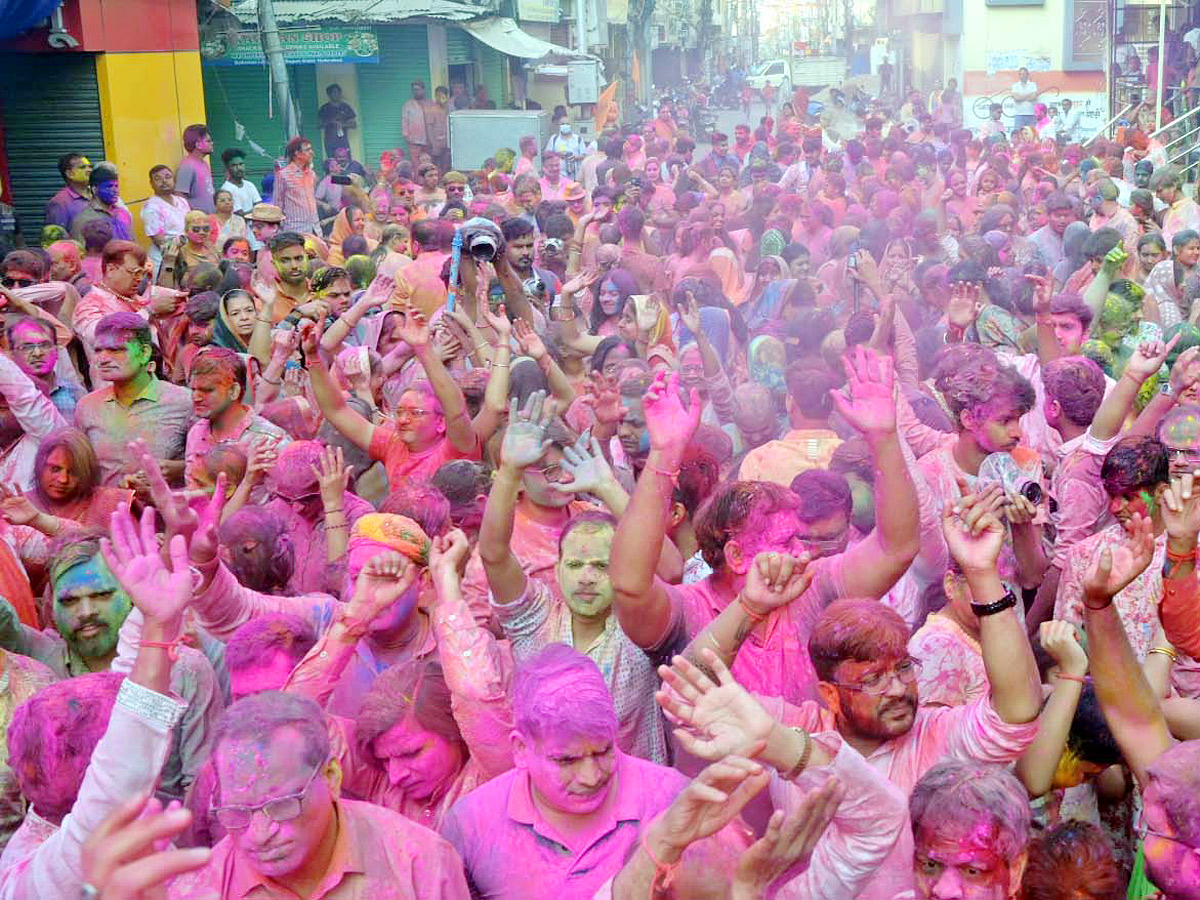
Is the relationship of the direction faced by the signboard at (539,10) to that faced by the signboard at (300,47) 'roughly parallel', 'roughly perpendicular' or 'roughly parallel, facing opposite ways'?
roughly parallel

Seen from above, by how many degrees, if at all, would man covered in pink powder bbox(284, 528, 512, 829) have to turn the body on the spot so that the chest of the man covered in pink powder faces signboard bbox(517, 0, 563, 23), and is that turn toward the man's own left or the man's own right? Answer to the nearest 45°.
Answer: approximately 135° to the man's own right

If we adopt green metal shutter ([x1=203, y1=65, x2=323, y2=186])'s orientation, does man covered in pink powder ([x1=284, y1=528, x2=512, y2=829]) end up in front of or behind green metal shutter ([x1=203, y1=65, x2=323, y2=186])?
in front

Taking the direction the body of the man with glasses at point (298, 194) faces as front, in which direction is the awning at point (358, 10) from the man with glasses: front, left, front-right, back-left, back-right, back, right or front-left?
back-left

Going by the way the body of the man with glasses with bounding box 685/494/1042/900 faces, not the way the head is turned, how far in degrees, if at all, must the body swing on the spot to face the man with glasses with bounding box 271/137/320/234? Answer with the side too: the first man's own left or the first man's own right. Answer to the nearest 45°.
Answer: approximately 180°

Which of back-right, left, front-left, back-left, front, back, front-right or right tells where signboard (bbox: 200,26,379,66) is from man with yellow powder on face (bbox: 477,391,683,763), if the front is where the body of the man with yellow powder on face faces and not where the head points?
back

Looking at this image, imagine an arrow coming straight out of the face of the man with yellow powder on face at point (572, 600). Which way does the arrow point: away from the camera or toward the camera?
toward the camera

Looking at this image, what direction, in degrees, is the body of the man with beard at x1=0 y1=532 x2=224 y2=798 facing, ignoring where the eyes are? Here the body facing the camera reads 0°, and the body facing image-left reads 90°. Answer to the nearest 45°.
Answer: approximately 0°

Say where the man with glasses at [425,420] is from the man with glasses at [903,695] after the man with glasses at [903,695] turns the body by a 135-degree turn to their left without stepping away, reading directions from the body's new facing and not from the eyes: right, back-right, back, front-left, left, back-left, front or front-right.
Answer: front-left

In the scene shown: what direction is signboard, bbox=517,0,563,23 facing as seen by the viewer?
toward the camera

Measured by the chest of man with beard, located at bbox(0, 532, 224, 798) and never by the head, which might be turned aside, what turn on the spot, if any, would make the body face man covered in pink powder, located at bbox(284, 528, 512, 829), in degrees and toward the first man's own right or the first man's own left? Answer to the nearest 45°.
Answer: approximately 45° to the first man's own left

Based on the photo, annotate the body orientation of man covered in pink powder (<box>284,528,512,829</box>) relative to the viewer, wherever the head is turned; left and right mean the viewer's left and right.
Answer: facing the viewer and to the left of the viewer

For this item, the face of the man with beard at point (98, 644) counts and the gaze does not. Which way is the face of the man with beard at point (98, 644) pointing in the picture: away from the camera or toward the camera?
toward the camera
